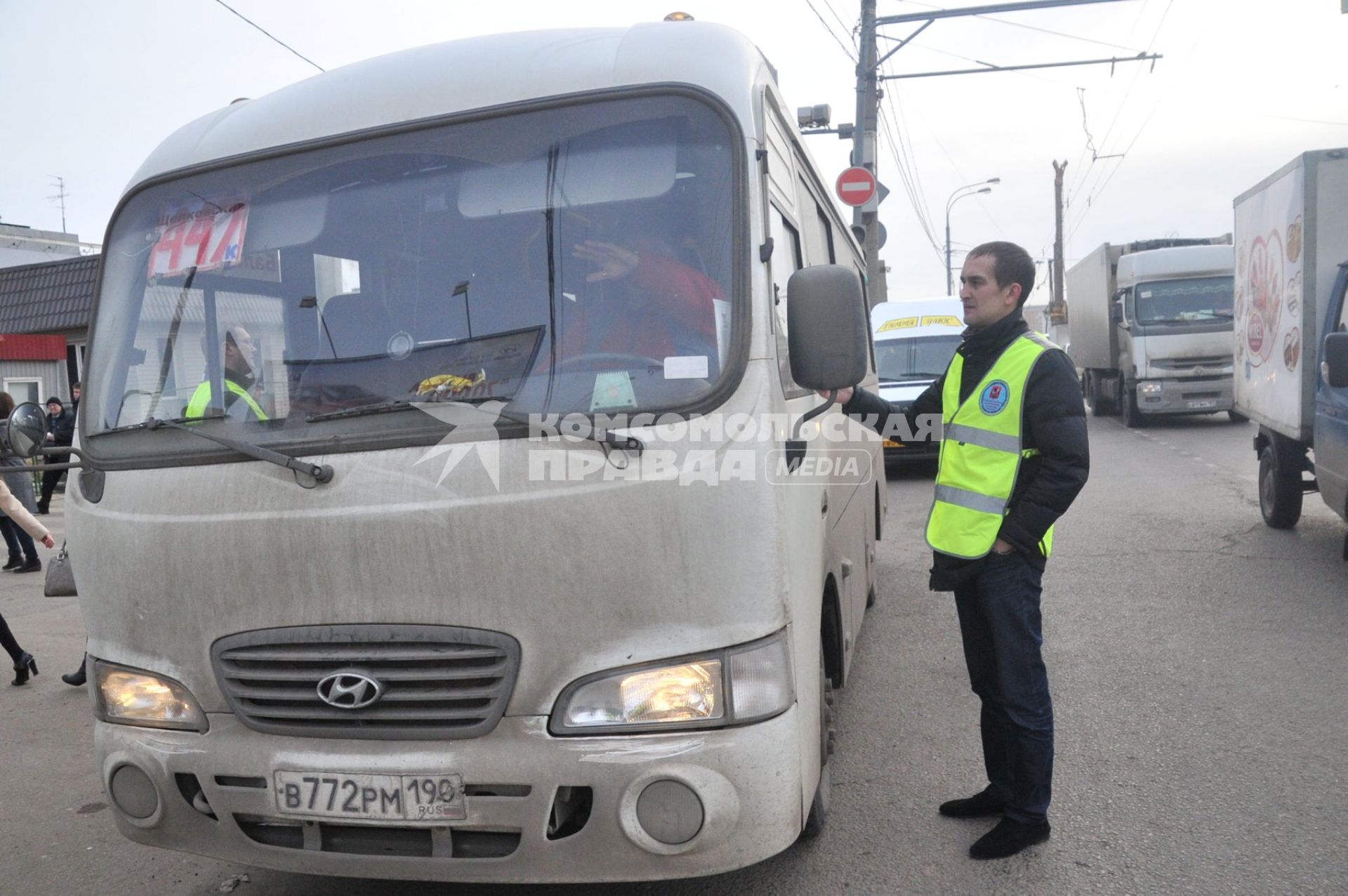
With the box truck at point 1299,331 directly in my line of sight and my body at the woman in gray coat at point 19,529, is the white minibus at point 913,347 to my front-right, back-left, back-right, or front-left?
front-left

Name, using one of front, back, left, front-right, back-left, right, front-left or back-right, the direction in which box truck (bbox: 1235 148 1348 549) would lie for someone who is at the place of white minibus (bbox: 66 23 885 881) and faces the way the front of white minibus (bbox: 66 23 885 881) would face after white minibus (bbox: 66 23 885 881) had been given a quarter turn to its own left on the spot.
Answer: left

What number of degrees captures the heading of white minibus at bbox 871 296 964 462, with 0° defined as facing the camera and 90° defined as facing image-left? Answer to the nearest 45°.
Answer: approximately 0°

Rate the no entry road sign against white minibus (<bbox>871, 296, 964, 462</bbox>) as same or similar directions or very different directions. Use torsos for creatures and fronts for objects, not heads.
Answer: same or similar directions

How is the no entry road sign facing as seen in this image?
toward the camera

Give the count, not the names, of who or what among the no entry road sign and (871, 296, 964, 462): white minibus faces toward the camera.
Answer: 2

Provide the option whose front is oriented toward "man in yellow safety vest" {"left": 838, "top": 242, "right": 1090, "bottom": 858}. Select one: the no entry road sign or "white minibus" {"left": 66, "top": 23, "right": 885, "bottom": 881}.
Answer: the no entry road sign

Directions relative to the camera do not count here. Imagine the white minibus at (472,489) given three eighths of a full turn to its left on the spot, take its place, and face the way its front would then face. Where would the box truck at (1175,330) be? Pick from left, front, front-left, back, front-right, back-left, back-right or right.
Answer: front-left

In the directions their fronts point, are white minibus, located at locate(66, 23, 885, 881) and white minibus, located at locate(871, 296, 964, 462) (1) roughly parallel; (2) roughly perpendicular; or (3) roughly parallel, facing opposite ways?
roughly parallel

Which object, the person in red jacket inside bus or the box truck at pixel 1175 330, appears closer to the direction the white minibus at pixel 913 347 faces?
the person in red jacket inside bus

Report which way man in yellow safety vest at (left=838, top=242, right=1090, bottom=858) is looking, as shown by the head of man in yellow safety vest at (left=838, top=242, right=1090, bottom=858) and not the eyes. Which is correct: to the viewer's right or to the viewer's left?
to the viewer's left

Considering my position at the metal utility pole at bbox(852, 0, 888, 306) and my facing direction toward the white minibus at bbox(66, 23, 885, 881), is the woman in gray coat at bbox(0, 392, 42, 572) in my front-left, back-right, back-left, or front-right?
front-right

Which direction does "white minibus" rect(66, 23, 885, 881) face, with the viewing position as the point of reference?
facing the viewer and to the left of the viewer

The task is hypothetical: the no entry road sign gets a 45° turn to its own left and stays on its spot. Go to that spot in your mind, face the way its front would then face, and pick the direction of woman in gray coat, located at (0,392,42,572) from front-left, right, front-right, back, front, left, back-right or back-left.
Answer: right

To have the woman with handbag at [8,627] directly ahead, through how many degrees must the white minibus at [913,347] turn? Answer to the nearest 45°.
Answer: approximately 45° to its right
